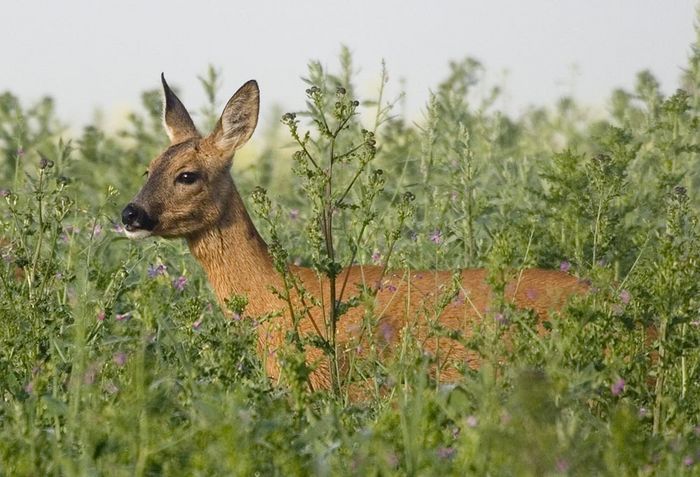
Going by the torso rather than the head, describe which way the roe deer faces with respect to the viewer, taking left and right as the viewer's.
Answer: facing to the left of the viewer

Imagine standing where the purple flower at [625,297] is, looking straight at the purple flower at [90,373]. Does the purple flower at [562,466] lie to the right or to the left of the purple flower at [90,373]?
left

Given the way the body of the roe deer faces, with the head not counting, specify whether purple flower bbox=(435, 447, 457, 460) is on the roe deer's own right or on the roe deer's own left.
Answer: on the roe deer's own left

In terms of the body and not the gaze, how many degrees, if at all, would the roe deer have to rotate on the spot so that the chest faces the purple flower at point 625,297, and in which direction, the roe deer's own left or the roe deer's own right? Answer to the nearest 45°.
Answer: approximately 135° to the roe deer's own left

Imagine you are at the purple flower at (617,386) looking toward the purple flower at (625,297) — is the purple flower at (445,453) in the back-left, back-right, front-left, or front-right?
back-left

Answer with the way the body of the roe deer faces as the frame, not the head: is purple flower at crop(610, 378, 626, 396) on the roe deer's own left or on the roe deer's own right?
on the roe deer's own left

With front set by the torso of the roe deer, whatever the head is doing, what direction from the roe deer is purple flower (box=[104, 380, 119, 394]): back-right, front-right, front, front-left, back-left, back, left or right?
left
